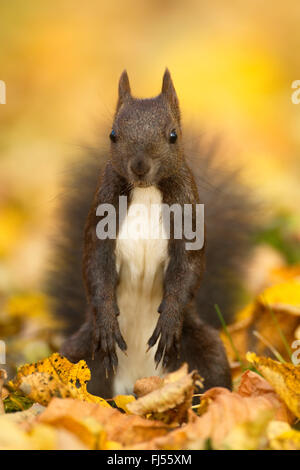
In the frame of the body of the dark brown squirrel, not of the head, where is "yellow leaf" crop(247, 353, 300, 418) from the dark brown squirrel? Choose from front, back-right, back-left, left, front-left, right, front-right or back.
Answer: front-left

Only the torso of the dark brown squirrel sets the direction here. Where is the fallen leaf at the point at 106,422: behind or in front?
in front

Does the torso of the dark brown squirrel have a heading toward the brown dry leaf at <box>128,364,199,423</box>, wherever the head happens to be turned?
yes

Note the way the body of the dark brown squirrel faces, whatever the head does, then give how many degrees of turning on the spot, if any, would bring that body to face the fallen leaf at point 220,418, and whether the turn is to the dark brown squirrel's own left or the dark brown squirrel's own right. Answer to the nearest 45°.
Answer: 0° — it already faces it

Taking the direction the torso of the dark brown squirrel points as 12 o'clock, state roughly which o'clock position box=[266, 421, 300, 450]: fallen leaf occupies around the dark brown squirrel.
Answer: The fallen leaf is roughly at 11 o'clock from the dark brown squirrel.

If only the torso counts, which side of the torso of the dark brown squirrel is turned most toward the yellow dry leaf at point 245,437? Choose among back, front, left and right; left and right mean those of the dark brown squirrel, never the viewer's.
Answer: front

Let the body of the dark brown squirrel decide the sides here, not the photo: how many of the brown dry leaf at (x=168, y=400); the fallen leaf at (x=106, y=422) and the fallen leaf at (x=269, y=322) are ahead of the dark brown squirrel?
2

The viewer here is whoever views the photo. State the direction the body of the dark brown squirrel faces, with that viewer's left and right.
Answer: facing the viewer
